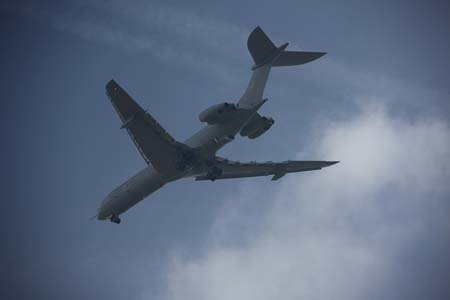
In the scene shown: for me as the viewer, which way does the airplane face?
facing away from the viewer and to the left of the viewer
